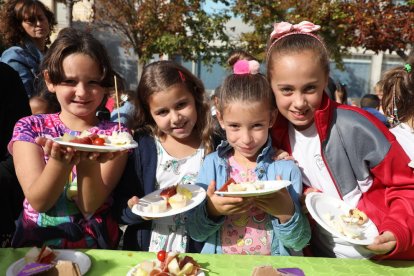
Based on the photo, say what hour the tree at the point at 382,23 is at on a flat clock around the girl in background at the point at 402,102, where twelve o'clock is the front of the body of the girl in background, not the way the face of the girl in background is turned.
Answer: The tree is roughly at 12 o'clock from the girl in background.

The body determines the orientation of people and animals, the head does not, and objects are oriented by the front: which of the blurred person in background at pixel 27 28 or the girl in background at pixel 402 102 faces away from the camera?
the girl in background

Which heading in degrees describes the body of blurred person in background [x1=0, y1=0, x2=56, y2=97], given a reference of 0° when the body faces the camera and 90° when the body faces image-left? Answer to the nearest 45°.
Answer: approximately 315°

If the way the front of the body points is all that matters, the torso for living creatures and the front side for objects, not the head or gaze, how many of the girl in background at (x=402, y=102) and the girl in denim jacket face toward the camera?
1

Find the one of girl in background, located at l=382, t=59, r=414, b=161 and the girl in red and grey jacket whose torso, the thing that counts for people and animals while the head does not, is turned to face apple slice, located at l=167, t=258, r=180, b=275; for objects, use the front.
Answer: the girl in red and grey jacket

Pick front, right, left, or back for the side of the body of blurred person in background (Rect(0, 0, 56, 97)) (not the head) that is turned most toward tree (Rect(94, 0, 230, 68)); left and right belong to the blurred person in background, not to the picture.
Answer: left

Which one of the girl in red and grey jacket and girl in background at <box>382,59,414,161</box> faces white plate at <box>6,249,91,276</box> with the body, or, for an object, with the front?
the girl in red and grey jacket

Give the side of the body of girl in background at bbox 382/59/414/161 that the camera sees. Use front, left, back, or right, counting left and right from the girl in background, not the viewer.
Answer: back

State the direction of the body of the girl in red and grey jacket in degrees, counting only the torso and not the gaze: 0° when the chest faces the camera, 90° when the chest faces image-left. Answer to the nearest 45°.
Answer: approximately 45°

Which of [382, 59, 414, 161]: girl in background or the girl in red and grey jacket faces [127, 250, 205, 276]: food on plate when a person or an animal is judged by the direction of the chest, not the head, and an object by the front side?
the girl in red and grey jacket
